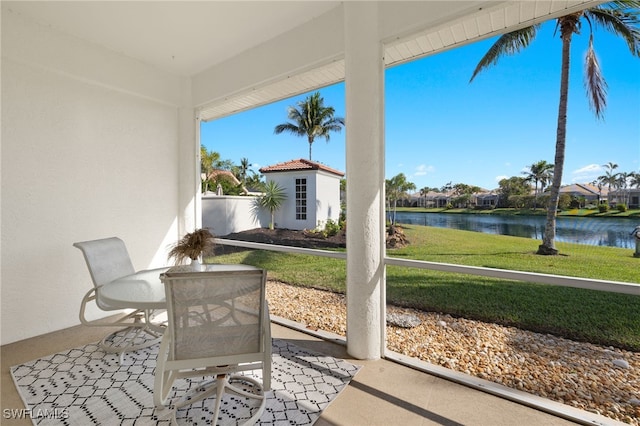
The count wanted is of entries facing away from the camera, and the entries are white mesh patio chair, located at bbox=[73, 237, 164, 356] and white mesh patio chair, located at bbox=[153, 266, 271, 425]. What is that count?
1

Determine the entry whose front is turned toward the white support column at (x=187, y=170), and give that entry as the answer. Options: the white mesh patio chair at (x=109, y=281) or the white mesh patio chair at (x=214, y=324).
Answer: the white mesh patio chair at (x=214, y=324)

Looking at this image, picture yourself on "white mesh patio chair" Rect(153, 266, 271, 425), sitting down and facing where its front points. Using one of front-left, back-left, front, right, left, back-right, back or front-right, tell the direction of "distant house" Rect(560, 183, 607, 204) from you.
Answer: right

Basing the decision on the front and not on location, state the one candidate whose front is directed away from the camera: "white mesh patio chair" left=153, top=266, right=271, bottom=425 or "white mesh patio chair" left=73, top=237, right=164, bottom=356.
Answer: "white mesh patio chair" left=153, top=266, right=271, bottom=425

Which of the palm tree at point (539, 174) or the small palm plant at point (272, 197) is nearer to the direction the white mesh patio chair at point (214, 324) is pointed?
the small palm plant

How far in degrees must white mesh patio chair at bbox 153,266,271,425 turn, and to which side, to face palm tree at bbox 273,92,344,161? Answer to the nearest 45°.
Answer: approximately 45° to its right

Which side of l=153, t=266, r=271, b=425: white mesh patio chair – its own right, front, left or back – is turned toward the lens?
back

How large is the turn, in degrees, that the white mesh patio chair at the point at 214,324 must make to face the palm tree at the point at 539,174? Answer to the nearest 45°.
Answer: approximately 90° to its right

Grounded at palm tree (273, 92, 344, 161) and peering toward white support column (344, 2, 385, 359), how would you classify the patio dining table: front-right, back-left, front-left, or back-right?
front-right

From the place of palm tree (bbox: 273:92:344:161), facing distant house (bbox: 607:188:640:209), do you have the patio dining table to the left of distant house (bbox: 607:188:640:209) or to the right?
right

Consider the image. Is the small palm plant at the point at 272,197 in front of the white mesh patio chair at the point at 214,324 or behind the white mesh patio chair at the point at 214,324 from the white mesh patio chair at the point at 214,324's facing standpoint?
in front

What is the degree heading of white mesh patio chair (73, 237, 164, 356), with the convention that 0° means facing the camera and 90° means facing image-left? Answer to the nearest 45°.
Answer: approximately 315°

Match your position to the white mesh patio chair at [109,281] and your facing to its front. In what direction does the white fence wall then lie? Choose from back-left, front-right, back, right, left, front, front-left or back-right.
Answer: left

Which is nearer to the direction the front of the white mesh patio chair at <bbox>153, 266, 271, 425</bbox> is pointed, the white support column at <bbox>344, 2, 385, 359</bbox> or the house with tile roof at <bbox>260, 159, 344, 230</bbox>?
the house with tile roof

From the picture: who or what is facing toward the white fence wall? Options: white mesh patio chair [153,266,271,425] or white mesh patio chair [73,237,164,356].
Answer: white mesh patio chair [153,266,271,425]

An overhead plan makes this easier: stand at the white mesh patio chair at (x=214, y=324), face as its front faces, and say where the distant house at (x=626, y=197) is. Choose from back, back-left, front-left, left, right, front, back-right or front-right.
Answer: right
